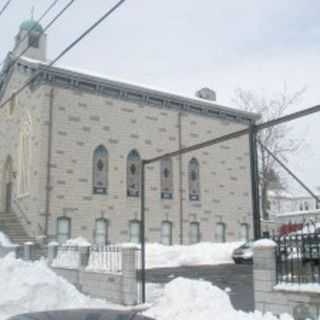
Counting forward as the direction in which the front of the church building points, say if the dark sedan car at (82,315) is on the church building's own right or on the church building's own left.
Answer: on the church building's own left

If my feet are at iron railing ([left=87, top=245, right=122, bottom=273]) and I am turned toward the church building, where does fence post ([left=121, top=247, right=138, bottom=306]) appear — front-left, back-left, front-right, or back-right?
back-right

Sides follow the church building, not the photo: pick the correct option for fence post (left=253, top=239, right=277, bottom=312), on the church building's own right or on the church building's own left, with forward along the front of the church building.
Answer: on the church building's own left

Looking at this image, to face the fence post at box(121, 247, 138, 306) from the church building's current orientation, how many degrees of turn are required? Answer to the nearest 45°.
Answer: approximately 45° to its left

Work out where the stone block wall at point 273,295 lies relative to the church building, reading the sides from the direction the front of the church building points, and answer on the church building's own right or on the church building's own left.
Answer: on the church building's own left

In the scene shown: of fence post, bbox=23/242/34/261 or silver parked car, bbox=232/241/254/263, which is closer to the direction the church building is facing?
the fence post

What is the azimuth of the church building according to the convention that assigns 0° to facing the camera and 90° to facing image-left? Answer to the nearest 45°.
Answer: approximately 45°

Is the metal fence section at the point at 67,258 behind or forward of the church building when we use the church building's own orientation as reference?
forward

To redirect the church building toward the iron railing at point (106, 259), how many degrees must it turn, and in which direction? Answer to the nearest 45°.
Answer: approximately 45° to its left

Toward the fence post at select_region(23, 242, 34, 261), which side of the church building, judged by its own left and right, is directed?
front

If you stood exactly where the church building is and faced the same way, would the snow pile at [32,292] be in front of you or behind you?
in front

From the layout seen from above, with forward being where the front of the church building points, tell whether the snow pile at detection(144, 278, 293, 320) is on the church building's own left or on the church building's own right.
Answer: on the church building's own left
